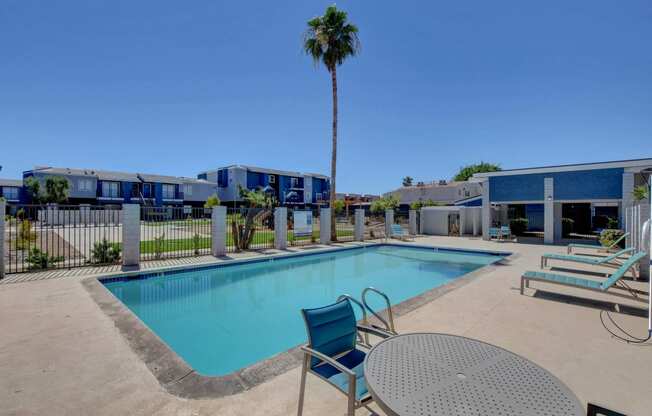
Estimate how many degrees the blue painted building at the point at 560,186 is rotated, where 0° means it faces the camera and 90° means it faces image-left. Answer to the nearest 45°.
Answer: approximately 0°

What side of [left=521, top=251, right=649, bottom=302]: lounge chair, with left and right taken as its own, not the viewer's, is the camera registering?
left

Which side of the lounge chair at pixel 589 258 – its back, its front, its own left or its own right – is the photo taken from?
left

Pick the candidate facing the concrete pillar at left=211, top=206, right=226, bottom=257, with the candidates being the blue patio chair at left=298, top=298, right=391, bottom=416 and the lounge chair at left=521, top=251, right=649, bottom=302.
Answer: the lounge chair

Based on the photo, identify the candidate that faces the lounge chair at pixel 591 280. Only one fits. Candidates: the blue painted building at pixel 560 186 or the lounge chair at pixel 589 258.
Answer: the blue painted building

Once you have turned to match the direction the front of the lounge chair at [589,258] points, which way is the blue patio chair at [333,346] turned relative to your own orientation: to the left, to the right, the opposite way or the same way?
the opposite way

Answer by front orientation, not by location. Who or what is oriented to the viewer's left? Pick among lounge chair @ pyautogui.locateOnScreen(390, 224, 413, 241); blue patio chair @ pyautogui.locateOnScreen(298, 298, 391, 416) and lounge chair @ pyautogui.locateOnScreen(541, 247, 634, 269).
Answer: lounge chair @ pyautogui.locateOnScreen(541, 247, 634, 269)

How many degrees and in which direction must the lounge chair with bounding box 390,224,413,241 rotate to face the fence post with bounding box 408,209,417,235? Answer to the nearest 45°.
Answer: approximately 135° to its left

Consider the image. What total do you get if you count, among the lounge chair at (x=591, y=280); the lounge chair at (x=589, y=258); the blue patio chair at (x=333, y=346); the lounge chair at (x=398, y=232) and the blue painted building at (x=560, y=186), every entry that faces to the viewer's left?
2

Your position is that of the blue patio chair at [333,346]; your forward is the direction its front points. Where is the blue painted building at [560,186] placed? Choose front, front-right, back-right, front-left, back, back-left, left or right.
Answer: left

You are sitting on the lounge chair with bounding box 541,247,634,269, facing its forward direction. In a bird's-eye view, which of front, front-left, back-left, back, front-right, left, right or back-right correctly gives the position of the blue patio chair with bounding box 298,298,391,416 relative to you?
left

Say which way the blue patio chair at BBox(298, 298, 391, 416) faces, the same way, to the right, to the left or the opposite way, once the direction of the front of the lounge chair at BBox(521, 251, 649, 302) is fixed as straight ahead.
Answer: the opposite way
